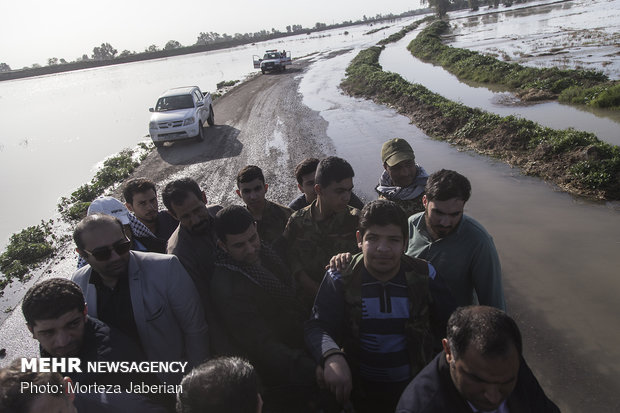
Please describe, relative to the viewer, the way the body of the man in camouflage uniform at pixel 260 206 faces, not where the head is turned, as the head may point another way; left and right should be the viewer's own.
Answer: facing the viewer

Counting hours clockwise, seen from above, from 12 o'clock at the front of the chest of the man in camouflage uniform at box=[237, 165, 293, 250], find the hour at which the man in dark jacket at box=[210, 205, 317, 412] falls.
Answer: The man in dark jacket is roughly at 12 o'clock from the man in camouflage uniform.

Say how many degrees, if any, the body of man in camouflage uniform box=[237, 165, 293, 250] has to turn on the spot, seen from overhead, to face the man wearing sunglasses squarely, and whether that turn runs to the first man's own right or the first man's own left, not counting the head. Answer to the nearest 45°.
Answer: approximately 45° to the first man's own right

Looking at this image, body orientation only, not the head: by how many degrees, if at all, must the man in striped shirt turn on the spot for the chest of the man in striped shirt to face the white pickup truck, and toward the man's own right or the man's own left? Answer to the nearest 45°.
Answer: approximately 135° to the man's own right

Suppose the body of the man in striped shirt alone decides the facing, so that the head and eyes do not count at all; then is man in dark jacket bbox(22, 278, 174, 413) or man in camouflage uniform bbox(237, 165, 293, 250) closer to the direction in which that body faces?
the man in dark jacket

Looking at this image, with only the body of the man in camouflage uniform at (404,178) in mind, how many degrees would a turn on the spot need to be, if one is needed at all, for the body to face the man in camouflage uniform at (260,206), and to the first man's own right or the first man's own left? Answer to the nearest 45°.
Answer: approximately 90° to the first man's own right

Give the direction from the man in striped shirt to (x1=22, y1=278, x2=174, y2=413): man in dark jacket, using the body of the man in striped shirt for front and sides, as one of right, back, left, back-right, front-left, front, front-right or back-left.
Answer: right

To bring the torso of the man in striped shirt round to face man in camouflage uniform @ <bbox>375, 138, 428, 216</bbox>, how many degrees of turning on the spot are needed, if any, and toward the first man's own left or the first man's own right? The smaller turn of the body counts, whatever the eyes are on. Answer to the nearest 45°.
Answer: approximately 180°

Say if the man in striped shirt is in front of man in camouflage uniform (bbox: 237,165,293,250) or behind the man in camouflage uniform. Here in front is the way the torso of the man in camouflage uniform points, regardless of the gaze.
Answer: in front

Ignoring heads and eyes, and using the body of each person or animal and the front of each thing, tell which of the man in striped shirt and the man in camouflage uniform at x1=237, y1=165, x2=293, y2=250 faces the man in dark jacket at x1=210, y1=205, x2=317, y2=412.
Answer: the man in camouflage uniform

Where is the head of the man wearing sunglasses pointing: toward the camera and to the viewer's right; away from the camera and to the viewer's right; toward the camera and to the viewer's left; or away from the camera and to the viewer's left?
toward the camera and to the viewer's right

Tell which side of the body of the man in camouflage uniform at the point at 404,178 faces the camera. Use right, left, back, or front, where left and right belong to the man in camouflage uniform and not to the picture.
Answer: front

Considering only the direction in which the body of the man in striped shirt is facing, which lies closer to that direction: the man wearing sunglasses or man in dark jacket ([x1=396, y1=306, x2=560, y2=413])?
the man in dark jacket
